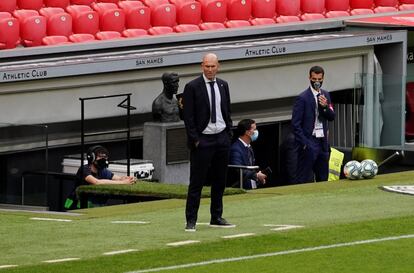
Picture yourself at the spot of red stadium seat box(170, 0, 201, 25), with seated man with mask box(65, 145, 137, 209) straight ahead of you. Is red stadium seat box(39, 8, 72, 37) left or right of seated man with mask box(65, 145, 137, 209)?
right

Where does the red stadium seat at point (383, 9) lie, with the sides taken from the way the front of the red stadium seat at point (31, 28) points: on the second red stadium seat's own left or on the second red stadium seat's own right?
on the second red stadium seat's own left

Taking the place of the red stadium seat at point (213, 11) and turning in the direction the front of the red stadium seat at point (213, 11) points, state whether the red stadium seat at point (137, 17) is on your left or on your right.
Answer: on your right

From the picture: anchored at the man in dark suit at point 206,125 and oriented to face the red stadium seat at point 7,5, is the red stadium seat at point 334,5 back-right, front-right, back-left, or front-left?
front-right

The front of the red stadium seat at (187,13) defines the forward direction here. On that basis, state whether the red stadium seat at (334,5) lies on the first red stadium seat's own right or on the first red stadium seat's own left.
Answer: on the first red stadium seat's own left

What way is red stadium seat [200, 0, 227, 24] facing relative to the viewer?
toward the camera

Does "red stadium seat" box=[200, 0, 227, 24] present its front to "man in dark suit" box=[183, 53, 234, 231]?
yes

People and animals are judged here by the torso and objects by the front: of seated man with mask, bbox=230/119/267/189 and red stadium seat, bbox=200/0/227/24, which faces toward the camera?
the red stadium seat

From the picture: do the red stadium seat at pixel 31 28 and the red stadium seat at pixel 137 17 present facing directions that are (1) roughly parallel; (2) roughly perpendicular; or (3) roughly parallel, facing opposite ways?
roughly parallel

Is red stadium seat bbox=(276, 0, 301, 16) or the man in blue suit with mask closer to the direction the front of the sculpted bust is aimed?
the man in blue suit with mask

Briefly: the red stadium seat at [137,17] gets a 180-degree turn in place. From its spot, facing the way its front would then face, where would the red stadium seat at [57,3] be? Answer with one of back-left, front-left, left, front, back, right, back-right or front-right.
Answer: front-left

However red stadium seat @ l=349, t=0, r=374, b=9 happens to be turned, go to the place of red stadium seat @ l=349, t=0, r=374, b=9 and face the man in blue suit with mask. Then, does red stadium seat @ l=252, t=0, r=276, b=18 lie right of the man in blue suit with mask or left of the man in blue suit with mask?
right
